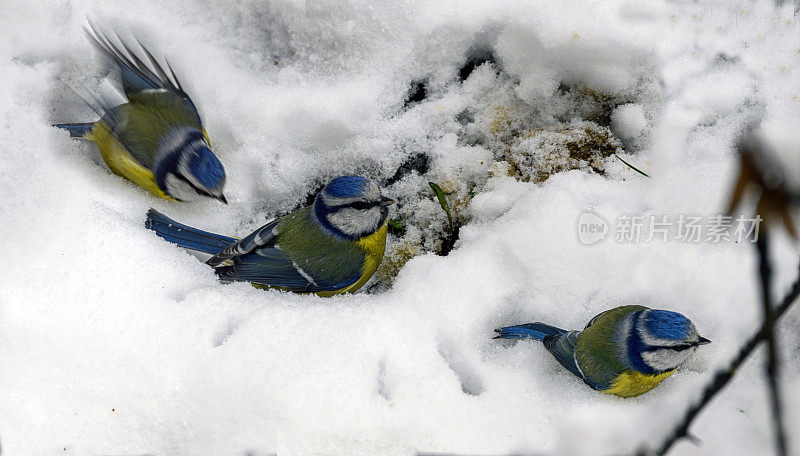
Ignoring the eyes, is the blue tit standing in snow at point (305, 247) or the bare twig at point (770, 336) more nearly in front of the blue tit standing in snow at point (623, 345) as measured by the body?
the bare twig

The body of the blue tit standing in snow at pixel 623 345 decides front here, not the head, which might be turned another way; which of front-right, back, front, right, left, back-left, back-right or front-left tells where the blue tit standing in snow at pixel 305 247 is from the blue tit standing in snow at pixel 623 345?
back

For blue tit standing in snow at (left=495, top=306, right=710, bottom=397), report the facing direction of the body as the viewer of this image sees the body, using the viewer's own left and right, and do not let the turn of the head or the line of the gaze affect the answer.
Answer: facing to the right of the viewer

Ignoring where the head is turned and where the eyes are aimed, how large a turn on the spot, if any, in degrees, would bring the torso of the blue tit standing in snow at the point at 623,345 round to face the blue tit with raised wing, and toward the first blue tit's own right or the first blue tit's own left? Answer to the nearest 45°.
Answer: approximately 180°

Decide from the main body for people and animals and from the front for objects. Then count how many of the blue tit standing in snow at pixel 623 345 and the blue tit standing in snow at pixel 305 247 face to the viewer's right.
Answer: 2

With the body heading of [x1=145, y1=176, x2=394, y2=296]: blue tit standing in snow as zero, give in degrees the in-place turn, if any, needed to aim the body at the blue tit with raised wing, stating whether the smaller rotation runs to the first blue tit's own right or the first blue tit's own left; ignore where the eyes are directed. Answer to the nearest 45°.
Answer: approximately 135° to the first blue tit's own left

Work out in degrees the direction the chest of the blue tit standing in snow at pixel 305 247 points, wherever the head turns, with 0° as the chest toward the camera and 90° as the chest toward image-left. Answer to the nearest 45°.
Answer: approximately 270°

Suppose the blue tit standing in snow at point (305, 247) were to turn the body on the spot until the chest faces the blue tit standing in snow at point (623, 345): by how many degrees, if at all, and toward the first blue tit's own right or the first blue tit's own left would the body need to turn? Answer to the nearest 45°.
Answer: approximately 45° to the first blue tit's own right

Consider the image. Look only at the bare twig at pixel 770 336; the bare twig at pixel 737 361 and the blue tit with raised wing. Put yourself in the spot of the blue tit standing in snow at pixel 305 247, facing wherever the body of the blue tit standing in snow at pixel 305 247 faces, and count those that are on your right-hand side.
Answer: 2

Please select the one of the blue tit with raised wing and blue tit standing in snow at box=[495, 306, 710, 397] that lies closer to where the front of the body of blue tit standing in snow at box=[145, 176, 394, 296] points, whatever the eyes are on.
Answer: the blue tit standing in snow

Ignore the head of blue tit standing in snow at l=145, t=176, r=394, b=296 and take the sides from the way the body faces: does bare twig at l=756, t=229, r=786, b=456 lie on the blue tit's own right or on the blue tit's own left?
on the blue tit's own right
